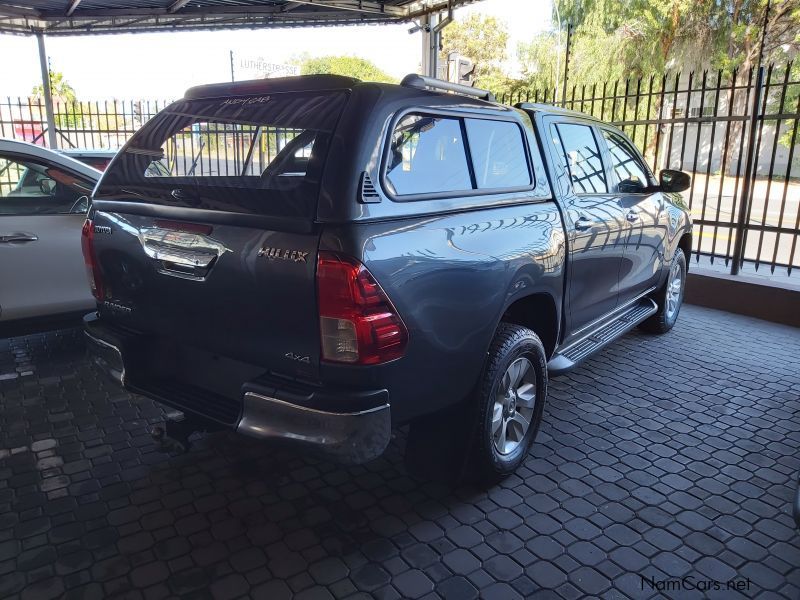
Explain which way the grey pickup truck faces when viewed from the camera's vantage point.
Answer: facing away from the viewer and to the right of the viewer

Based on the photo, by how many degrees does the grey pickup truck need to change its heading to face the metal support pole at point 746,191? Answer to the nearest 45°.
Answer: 0° — it already faces it

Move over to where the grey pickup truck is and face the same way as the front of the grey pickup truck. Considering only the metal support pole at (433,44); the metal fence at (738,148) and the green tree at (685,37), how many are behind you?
0

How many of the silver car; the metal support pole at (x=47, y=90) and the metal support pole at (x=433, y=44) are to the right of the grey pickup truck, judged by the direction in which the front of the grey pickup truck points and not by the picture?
0

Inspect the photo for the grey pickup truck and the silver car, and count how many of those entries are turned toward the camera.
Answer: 0

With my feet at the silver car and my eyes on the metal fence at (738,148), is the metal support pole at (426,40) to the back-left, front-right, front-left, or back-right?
front-left

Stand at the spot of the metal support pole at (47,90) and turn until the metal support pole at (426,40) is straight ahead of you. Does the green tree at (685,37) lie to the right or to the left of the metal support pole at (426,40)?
left

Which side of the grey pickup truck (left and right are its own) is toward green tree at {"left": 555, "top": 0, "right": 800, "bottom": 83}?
front

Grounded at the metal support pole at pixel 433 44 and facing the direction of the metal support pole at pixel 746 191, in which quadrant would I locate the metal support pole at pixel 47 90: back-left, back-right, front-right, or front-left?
back-right

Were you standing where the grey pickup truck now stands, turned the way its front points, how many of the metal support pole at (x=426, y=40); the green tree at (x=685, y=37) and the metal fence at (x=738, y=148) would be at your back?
0

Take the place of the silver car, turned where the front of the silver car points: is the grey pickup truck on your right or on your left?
on your right

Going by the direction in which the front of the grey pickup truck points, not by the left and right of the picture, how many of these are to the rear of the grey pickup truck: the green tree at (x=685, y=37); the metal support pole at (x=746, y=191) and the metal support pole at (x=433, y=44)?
0

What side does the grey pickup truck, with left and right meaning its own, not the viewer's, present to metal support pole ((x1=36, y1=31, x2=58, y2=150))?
left

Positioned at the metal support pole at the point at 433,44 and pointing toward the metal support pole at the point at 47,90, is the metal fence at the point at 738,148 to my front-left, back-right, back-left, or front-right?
back-left
